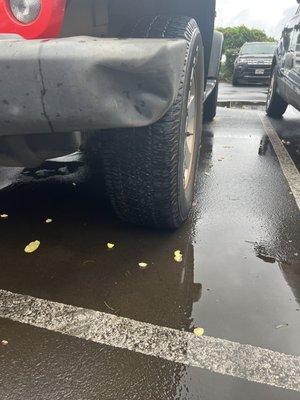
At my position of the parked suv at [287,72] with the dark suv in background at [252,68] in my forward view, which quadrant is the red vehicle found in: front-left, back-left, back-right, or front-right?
back-left

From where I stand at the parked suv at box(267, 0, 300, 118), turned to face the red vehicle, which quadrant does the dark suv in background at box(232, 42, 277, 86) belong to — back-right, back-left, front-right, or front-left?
back-right

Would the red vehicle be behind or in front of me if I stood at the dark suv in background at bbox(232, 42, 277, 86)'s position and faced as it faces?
in front

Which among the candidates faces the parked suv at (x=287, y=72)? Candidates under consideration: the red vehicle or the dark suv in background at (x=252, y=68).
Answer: the dark suv in background

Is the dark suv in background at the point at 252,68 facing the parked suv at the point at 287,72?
yes

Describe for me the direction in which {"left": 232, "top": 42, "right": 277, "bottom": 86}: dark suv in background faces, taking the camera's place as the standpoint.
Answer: facing the viewer
